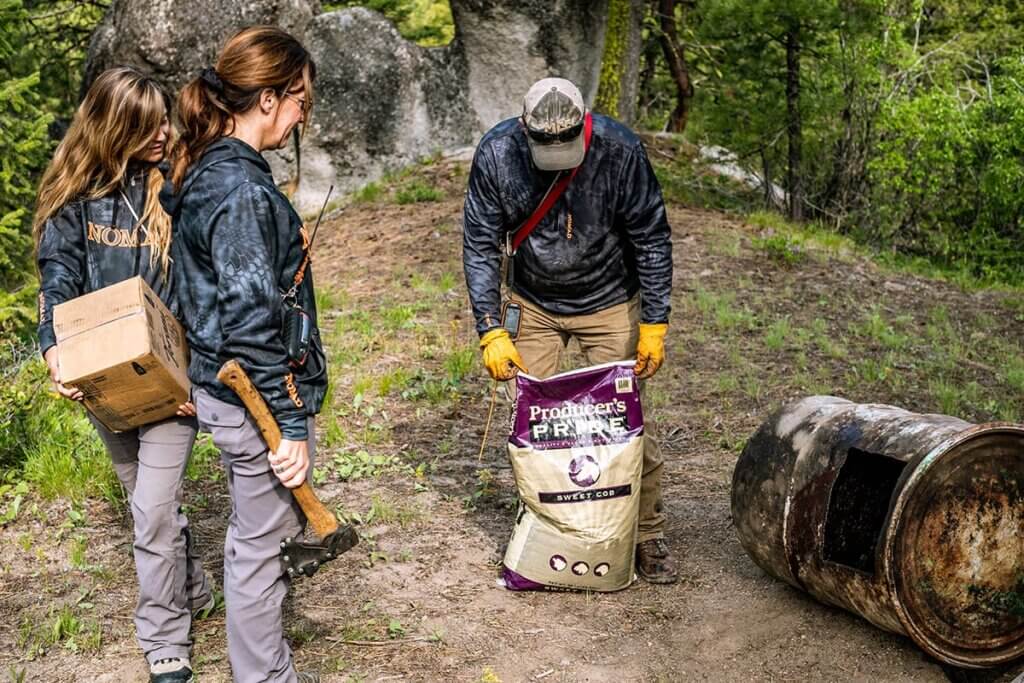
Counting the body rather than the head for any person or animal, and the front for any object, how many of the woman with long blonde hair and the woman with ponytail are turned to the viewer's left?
0

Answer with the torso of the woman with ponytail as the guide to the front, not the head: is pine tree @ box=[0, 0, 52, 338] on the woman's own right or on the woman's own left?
on the woman's own left

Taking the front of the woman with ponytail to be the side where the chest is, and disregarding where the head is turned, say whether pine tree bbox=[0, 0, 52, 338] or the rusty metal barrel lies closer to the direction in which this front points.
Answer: the rusty metal barrel

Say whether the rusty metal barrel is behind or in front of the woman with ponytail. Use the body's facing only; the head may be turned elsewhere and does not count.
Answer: in front

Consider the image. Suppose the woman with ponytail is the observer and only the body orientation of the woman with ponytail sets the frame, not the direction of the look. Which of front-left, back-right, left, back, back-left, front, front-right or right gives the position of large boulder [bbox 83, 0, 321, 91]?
left

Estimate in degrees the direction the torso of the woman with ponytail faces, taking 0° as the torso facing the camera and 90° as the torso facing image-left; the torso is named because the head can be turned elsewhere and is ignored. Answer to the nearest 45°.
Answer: approximately 270°

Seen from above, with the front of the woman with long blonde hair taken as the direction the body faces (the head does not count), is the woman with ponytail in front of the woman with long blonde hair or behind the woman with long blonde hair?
in front

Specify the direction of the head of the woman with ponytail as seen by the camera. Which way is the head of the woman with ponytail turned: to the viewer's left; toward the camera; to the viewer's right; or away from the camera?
to the viewer's right

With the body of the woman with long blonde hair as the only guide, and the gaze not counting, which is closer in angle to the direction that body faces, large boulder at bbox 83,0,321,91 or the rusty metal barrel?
the rusty metal barrel

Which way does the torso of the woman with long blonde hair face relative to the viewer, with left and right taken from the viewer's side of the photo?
facing the viewer and to the right of the viewer

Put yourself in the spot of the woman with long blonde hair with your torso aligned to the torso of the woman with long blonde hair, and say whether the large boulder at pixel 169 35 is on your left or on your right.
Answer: on your left

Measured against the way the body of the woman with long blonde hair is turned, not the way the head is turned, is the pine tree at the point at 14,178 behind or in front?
behind

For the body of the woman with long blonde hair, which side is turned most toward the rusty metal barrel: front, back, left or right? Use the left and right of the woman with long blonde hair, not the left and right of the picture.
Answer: front
